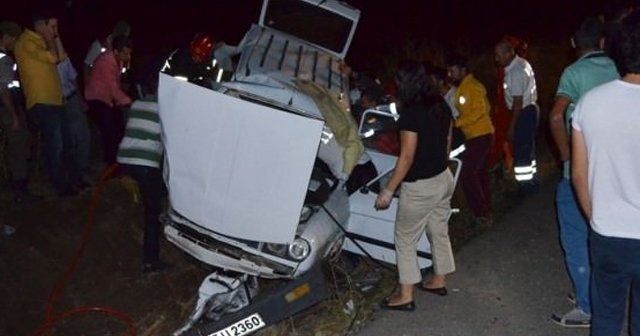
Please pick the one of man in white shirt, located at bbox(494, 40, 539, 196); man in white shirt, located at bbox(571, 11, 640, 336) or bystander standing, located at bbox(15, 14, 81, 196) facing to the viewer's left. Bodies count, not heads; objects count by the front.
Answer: man in white shirt, located at bbox(494, 40, 539, 196)

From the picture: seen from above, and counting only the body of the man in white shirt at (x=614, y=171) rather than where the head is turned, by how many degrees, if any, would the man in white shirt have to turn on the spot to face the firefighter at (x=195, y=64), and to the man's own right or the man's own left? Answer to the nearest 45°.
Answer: approximately 45° to the man's own left

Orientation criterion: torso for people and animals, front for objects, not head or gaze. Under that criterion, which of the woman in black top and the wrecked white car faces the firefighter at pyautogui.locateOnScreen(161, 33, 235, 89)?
the woman in black top

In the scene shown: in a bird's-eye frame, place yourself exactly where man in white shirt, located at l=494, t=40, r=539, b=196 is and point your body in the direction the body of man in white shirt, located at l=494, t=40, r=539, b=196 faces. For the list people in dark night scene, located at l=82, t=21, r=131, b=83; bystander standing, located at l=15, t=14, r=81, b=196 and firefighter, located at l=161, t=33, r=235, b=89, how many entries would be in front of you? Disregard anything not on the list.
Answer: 3

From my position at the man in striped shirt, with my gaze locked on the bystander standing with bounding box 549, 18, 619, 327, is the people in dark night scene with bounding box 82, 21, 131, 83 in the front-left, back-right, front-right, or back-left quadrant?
back-left

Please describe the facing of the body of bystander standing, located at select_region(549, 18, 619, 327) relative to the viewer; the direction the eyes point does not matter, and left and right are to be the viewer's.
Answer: facing away from the viewer and to the left of the viewer

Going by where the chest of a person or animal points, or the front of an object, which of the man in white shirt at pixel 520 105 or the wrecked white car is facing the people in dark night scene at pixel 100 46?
the man in white shirt at pixel 520 105

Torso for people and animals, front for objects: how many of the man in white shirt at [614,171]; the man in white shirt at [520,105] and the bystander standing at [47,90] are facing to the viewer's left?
1

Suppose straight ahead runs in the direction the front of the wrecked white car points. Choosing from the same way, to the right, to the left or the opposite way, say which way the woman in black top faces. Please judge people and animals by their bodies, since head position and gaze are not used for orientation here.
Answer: to the right

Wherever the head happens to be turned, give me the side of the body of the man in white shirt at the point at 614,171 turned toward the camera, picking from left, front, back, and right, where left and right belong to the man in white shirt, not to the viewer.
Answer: back

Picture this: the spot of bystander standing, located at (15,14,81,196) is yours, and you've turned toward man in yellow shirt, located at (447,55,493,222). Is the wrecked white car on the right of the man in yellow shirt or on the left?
right

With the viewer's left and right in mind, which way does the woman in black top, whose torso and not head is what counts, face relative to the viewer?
facing away from the viewer and to the left of the viewer
